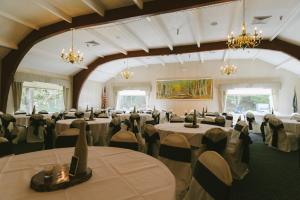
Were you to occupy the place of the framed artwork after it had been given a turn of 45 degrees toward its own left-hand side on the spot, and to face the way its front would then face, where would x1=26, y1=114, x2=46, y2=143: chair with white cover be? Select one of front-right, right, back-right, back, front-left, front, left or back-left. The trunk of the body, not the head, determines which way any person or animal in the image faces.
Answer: right

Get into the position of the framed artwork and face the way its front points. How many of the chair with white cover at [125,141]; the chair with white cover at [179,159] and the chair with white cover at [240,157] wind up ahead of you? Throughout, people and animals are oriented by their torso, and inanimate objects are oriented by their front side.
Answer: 3

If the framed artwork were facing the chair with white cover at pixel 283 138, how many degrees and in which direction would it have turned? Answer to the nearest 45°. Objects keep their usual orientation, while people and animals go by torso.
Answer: approximately 45° to its left

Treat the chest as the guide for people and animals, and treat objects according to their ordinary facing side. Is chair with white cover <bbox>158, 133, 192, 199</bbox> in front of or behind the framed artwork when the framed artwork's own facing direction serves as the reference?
in front

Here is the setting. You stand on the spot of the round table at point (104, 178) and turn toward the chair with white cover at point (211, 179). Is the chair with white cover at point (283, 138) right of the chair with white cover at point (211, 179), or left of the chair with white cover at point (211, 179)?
left

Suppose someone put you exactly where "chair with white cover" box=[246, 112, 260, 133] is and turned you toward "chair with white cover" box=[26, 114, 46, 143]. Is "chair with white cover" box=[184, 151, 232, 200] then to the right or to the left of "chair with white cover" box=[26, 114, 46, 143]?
left

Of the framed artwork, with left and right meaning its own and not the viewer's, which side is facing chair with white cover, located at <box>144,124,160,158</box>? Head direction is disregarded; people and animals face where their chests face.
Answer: front

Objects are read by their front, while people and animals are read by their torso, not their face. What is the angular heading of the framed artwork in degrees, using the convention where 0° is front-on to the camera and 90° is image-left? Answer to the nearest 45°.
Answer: approximately 0°

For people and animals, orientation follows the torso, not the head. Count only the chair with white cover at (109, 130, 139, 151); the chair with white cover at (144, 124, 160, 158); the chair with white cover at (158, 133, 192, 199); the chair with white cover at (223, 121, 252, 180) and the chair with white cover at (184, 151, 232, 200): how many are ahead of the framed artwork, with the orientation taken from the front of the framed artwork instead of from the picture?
5

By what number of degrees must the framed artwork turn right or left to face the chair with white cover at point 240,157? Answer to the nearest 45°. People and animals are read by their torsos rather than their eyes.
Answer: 0° — it already faces it

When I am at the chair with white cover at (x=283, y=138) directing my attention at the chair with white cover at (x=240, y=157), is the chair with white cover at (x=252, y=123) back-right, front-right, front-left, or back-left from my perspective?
back-right

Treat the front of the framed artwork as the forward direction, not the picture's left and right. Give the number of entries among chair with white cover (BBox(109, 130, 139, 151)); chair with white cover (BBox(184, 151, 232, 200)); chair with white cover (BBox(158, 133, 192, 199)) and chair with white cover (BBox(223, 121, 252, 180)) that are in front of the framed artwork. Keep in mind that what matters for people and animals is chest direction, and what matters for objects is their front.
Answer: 4

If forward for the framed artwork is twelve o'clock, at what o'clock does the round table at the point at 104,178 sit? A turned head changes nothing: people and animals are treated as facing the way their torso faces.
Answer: The round table is roughly at 12 o'clock from the framed artwork.

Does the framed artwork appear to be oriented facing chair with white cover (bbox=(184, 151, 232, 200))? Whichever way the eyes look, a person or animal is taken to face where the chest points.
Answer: yes
